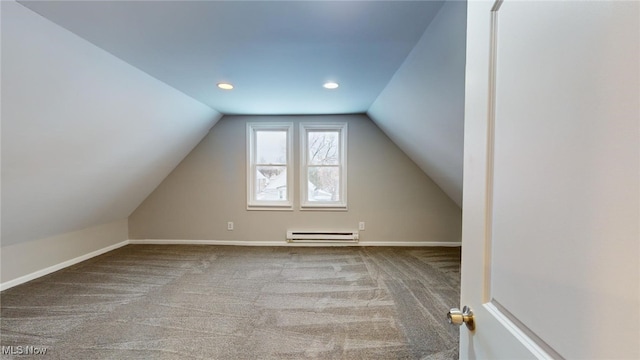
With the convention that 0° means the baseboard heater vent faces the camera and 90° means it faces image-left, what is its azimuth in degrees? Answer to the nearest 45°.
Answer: approximately 0°

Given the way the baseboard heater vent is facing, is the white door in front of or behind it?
in front
